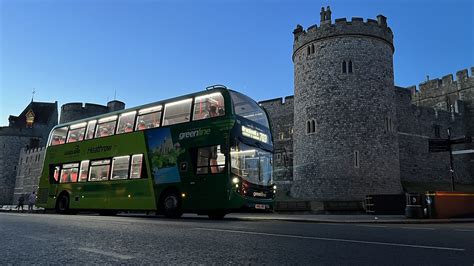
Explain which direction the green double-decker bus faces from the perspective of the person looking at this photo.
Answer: facing the viewer and to the right of the viewer

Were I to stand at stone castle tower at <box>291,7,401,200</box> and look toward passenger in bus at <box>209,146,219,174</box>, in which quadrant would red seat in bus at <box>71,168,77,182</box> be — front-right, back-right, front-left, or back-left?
front-right

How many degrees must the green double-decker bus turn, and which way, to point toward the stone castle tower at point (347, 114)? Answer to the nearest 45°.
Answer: approximately 90° to its left

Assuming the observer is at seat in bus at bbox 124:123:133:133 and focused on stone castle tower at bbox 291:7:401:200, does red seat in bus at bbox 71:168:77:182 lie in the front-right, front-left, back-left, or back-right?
back-left
